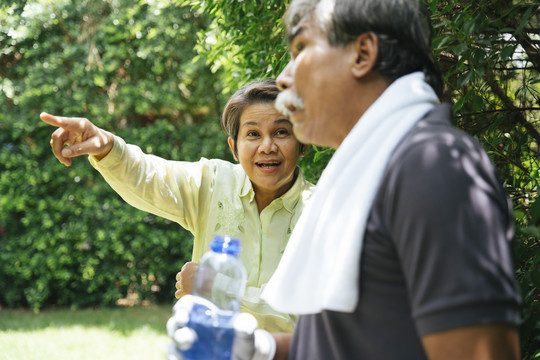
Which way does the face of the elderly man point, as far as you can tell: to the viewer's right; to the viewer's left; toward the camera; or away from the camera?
to the viewer's left

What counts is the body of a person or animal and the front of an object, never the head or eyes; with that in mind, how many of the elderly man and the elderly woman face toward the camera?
1

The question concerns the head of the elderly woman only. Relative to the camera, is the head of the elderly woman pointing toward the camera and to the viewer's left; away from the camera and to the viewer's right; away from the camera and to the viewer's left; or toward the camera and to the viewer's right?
toward the camera and to the viewer's right

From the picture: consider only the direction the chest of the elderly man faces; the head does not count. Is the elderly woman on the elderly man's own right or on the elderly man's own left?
on the elderly man's own right

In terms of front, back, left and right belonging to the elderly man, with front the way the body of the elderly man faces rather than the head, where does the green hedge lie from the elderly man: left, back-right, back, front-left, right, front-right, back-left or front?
front-right

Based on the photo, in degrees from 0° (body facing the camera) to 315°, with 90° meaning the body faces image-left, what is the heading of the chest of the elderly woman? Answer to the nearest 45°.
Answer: approximately 0°

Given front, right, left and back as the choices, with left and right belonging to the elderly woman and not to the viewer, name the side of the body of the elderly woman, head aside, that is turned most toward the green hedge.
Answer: back

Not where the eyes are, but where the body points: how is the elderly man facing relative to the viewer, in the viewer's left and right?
facing to the left of the viewer

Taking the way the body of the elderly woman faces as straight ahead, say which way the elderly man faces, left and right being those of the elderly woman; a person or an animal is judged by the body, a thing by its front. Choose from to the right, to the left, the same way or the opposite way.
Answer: to the right

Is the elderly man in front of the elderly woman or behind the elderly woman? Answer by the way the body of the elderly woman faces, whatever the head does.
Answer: in front

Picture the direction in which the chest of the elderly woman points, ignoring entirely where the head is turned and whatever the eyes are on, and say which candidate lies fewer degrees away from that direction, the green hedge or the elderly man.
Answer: the elderly man
